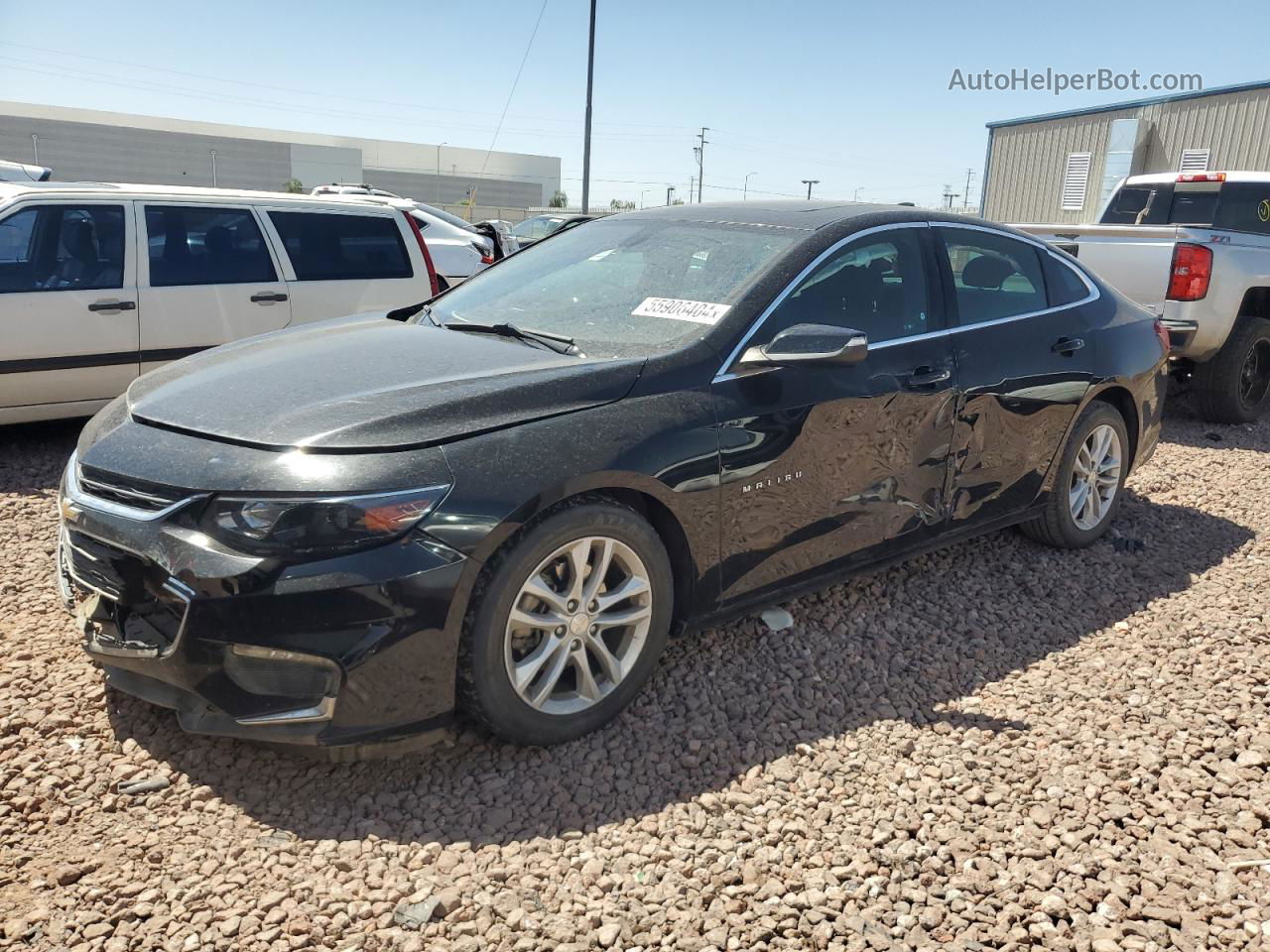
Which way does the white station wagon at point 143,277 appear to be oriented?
to the viewer's left

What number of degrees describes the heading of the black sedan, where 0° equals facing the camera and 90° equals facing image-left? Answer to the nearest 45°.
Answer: approximately 45°

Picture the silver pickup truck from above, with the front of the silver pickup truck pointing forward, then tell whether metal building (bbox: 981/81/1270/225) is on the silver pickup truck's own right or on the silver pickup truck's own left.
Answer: on the silver pickup truck's own left

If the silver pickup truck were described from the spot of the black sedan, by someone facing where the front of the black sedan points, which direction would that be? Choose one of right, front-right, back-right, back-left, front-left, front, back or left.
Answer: back

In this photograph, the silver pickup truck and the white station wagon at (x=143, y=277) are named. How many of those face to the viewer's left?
1

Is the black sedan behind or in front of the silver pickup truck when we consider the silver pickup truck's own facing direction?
behind

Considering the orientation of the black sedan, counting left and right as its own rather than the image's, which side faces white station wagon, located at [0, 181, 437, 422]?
right

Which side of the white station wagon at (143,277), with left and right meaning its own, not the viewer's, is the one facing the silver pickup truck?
back

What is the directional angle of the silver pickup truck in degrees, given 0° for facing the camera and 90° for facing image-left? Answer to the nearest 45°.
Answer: approximately 225°

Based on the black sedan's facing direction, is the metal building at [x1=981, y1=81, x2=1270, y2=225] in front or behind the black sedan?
behind

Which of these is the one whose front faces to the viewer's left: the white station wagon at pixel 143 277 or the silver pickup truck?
the white station wagon
